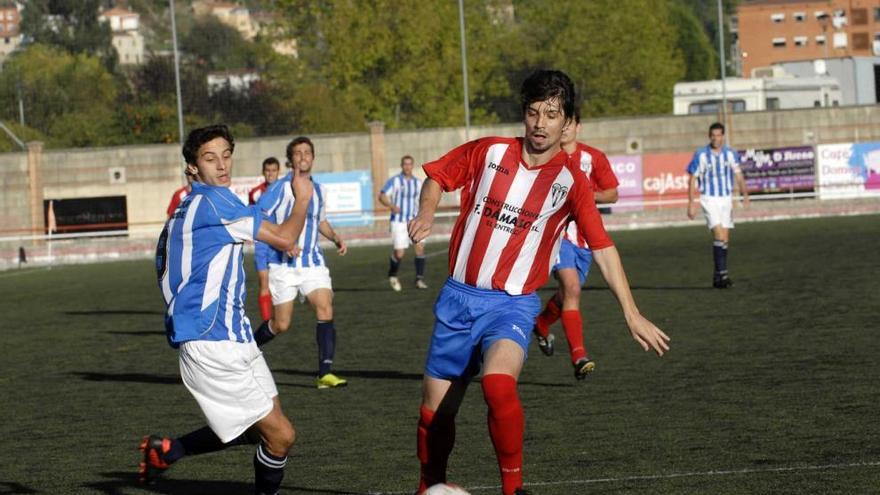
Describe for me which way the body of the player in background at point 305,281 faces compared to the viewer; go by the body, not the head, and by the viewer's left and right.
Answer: facing the viewer and to the right of the viewer

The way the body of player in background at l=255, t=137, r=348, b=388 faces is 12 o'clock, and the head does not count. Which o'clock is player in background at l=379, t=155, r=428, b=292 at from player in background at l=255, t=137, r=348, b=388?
player in background at l=379, t=155, r=428, b=292 is roughly at 8 o'clock from player in background at l=255, t=137, r=348, b=388.

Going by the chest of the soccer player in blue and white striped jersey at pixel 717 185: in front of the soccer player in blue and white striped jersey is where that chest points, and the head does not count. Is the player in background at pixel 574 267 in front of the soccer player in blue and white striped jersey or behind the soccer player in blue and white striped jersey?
in front

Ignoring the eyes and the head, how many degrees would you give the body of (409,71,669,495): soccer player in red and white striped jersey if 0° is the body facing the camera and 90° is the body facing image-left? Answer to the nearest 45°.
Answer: approximately 0°

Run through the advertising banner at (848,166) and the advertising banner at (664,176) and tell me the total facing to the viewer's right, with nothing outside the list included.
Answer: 0

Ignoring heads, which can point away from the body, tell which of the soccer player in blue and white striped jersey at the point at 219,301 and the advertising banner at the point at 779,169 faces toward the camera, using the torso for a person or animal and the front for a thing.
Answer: the advertising banner

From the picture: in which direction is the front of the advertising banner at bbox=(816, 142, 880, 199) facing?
toward the camera

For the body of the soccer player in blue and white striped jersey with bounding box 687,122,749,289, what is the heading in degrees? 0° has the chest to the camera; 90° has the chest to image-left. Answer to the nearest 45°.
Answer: approximately 0°

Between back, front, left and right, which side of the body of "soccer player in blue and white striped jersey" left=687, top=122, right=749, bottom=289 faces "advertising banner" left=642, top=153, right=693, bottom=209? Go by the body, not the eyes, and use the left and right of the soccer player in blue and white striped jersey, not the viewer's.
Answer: back

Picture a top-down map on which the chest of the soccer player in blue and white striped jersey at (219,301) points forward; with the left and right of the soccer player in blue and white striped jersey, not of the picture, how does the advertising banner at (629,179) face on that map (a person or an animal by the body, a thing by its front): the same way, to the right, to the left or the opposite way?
to the right

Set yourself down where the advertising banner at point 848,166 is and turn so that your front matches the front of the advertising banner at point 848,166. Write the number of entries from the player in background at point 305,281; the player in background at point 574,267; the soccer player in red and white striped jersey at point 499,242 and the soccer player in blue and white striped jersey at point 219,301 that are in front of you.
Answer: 4

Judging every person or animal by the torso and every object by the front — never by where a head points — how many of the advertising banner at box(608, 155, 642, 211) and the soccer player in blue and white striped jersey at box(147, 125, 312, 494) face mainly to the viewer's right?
1

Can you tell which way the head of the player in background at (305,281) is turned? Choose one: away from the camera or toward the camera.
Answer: toward the camera

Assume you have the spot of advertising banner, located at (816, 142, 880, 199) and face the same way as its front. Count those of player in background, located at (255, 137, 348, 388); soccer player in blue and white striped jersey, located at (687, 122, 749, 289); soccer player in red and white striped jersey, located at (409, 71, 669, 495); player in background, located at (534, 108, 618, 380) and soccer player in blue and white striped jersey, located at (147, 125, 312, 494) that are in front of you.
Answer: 5

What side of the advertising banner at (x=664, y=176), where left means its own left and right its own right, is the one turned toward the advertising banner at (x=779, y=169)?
left

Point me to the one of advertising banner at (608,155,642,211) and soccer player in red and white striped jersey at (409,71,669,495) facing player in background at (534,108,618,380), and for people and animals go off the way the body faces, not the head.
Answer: the advertising banner

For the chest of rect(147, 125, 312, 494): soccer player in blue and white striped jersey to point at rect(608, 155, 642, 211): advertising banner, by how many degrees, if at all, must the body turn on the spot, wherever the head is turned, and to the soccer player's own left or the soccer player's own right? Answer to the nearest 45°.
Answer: approximately 90° to the soccer player's own left

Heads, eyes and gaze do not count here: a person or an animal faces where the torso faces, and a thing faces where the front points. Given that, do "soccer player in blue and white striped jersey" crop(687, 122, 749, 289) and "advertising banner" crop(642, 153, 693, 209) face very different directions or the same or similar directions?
same or similar directions

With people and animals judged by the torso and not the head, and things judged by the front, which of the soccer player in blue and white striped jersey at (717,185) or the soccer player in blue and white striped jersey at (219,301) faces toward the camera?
the soccer player in blue and white striped jersey at (717,185)

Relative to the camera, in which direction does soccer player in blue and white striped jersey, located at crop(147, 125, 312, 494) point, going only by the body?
to the viewer's right
